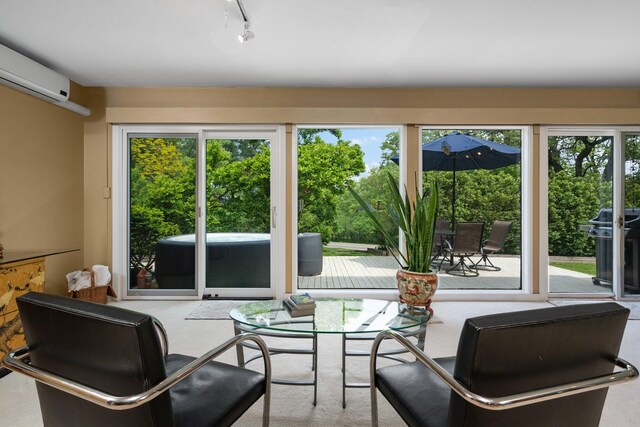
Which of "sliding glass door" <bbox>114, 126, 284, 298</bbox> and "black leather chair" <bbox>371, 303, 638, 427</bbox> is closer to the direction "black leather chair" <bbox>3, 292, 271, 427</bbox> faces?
the sliding glass door

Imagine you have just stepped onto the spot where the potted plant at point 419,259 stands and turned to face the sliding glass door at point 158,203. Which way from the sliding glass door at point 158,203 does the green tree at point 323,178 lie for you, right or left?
right

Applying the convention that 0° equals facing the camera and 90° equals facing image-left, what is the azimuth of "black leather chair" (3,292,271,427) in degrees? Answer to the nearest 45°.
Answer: approximately 225°

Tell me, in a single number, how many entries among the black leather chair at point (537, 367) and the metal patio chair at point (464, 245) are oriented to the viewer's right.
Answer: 0

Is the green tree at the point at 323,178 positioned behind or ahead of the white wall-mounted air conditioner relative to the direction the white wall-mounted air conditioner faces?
ahead

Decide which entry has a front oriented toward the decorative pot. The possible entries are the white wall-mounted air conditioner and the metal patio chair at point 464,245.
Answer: the white wall-mounted air conditioner

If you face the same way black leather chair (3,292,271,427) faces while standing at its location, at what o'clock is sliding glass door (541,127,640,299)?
The sliding glass door is roughly at 1 o'clock from the black leather chair.

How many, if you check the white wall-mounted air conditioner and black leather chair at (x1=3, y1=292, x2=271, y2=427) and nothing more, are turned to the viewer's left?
0

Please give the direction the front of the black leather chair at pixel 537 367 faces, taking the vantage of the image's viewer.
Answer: facing away from the viewer and to the left of the viewer

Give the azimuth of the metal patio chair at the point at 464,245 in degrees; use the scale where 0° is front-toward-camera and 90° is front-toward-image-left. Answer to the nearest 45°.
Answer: approximately 135°

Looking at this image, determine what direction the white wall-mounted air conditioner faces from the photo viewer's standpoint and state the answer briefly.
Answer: facing the viewer and to the right of the viewer

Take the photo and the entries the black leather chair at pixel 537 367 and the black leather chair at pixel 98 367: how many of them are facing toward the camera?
0

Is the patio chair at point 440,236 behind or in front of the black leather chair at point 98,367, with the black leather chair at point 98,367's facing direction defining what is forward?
in front

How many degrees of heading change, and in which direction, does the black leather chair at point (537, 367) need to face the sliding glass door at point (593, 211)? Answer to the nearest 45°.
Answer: approximately 45° to its right

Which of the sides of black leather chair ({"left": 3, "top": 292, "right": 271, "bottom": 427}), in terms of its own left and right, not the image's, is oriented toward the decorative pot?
front

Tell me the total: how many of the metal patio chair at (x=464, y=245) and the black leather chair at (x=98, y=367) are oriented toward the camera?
0
